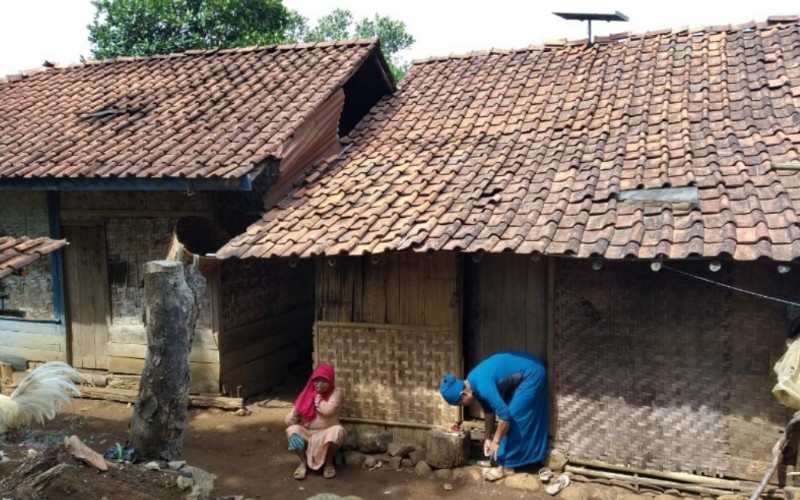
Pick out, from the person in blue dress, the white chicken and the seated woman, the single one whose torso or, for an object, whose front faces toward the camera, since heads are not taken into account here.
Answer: the seated woman

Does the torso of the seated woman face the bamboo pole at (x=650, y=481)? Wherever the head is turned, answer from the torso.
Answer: no

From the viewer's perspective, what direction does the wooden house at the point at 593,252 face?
toward the camera

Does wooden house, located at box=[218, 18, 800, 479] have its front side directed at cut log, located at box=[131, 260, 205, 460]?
no

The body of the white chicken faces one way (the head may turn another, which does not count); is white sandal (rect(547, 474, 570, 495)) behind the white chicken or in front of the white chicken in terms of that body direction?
behind

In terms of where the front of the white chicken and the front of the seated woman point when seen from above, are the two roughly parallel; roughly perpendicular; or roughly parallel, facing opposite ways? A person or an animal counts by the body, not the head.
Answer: roughly perpendicular

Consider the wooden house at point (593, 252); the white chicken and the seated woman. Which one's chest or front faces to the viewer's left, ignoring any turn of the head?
the white chicken

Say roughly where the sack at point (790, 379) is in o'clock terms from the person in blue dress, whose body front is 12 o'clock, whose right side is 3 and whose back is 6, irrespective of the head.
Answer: The sack is roughly at 7 o'clock from the person in blue dress.

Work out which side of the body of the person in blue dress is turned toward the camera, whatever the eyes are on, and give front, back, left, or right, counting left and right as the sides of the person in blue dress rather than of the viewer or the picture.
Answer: left

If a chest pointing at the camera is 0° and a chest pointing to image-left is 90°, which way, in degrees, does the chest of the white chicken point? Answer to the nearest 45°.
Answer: approximately 90°

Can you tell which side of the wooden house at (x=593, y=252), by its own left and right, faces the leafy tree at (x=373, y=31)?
back

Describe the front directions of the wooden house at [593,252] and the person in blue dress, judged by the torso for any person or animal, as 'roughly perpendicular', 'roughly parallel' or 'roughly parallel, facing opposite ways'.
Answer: roughly perpendicular

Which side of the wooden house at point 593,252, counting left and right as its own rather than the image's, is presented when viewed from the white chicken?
right

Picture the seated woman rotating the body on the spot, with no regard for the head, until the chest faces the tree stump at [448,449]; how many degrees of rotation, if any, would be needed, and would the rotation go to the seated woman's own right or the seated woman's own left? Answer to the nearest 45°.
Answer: approximately 90° to the seated woman's own left

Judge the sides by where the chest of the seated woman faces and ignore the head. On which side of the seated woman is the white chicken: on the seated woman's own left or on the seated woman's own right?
on the seated woman's own right

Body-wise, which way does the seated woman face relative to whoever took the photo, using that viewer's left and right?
facing the viewer

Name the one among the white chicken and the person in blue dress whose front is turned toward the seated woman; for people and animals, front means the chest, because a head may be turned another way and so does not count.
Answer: the person in blue dress
